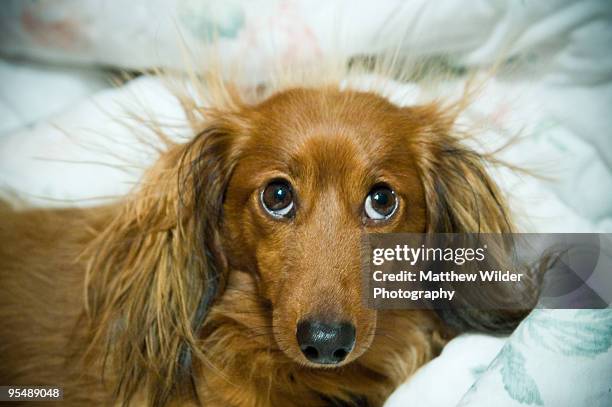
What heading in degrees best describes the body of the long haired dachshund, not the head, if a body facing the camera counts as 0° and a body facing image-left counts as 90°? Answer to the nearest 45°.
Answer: approximately 315°
